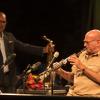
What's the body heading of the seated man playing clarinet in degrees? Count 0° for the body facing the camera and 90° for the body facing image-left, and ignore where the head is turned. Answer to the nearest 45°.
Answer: approximately 45°

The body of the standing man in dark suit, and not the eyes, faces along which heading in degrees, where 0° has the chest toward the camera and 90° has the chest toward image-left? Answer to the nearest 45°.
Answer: approximately 0°

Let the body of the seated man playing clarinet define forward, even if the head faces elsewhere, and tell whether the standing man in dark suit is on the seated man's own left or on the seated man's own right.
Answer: on the seated man's own right

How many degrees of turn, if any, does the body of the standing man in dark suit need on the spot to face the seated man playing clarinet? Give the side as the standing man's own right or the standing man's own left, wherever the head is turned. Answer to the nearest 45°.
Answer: approximately 45° to the standing man's own left
